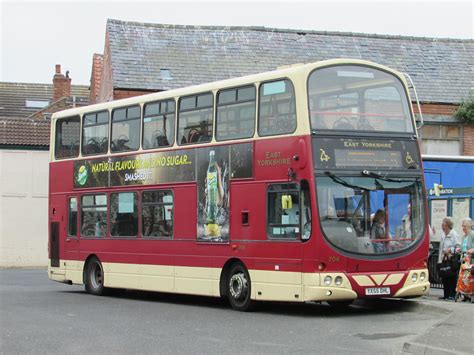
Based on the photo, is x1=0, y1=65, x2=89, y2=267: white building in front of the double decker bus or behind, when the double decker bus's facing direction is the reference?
behind

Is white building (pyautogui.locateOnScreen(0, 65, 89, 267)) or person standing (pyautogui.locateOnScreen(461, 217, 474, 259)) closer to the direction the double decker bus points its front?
the person standing

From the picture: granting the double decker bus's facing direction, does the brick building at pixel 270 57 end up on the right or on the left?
on its left

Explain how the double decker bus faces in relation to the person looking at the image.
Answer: facing the viewer and to the right of the viewer

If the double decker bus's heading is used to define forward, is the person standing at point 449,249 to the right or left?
on its left

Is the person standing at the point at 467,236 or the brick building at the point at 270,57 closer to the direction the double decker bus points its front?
the person standing
